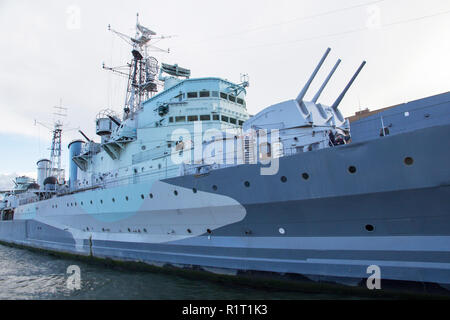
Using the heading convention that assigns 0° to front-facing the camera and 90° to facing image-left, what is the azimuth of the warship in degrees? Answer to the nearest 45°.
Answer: approximately 315°
